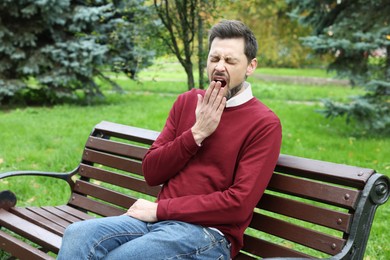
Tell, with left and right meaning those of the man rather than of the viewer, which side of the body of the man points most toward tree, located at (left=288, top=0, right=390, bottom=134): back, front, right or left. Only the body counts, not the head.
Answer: back

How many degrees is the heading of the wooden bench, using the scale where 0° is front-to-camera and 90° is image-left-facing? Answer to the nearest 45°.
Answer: approximately 45°

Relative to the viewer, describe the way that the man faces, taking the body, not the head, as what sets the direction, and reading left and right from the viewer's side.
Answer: facing the viewer and to the left of the viewer

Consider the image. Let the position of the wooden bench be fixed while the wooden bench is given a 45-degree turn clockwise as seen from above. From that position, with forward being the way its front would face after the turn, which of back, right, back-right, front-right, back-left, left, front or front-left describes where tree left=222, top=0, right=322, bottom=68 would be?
right

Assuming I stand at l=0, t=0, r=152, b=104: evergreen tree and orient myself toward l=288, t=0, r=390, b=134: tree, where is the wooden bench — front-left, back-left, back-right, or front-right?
front-right

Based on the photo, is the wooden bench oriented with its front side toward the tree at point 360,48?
no

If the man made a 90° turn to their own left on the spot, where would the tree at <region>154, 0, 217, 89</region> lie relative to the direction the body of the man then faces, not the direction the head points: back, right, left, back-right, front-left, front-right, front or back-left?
back-left

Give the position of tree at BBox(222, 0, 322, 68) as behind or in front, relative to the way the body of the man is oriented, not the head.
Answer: behind

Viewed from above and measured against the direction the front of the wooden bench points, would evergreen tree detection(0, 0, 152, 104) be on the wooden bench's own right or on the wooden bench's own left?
on the wooden bench's own right

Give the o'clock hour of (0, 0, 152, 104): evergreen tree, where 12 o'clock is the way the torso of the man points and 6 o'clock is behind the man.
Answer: The evergreen tree is roughly at 4 o'clock from the man.

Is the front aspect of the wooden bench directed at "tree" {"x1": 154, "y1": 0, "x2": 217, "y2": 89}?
no
